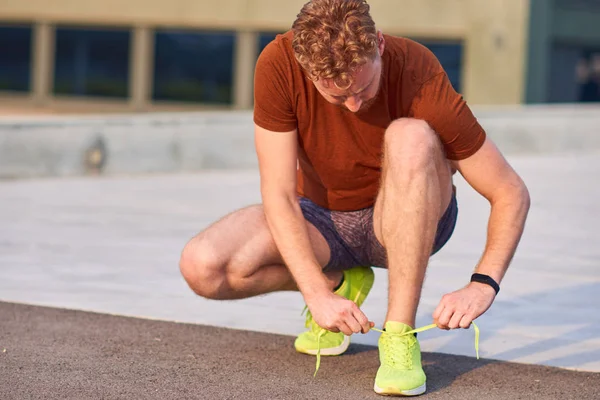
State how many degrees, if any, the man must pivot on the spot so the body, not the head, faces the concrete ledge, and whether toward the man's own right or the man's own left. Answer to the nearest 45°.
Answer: approximately 180°

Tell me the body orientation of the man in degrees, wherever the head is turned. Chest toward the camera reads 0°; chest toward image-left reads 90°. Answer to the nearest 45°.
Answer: approximately 0°
